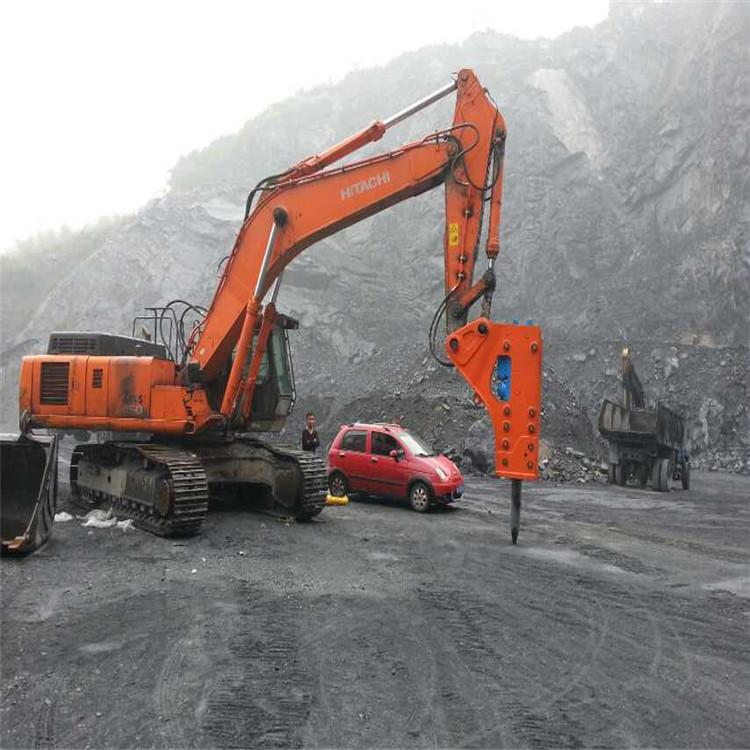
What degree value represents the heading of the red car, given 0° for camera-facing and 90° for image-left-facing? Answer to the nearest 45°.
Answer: approximately 315°

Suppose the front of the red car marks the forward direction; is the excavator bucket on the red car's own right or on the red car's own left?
on the red car's own right

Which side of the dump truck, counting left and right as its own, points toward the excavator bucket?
back

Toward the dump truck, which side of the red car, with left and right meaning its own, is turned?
left

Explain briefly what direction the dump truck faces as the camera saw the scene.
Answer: facing away from the viewer and to the right of the viewer

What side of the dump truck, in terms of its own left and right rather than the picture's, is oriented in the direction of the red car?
back
